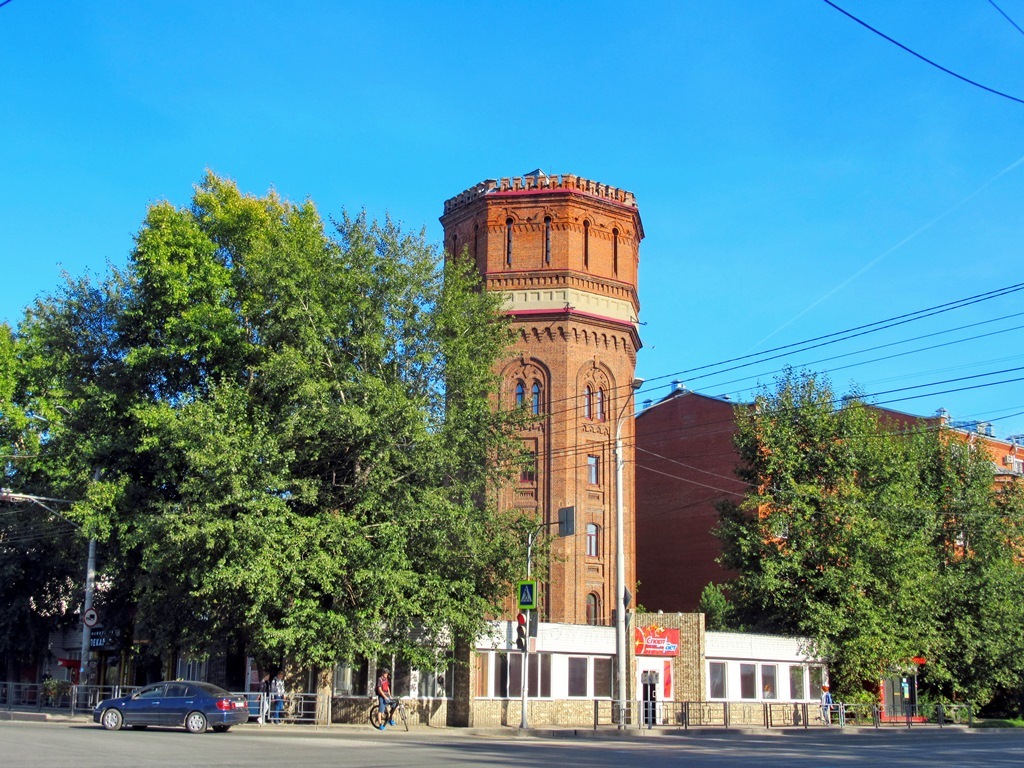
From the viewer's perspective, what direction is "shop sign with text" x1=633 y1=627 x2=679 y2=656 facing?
toward the camera

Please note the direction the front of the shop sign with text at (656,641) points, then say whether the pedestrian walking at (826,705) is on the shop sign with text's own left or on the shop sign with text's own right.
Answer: on the shop sign with text's own left

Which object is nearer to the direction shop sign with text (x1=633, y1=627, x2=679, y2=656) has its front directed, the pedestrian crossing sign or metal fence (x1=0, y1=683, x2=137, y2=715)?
the pedestrian crossing sign

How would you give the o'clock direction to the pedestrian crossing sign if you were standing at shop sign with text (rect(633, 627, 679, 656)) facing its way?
The pedestrian crossing sign is roughly at 1 o'clock from the shop sign with text.

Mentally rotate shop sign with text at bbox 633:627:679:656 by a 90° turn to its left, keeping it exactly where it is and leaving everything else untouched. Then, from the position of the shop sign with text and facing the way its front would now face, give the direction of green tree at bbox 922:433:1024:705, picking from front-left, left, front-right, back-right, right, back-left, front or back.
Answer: front-left

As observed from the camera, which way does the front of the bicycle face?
facing to the right of the viewer

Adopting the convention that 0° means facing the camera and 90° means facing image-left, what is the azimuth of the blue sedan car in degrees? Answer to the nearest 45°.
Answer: approximately 135°

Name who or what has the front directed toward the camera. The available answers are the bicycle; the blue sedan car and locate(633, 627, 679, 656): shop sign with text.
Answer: the shop sign with text

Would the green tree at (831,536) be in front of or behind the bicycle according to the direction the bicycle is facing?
in front

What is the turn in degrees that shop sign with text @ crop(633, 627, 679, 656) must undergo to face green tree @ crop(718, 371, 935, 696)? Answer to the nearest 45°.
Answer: approximately 135° to its left

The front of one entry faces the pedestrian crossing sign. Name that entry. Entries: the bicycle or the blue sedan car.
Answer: the bicycle

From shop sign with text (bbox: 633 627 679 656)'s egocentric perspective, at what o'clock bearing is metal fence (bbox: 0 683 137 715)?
The metal fence is roughly at 3 o'clock from the shop sign with text.

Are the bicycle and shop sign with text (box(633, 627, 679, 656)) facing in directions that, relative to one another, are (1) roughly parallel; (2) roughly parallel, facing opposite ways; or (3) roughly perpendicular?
roughly perpendicular

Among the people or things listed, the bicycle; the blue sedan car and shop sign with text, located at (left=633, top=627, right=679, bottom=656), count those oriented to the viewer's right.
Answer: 1
